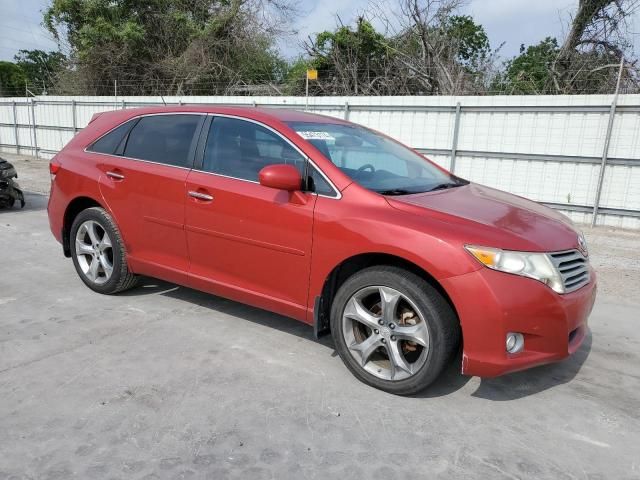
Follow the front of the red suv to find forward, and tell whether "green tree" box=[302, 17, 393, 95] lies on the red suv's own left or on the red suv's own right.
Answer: on the red suv's own left

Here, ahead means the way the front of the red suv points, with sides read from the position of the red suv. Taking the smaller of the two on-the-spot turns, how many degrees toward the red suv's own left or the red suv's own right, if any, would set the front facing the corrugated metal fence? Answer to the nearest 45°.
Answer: approximately 90° to the red suv's own left

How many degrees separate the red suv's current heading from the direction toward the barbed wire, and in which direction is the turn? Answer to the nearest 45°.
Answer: approximately 135° to its left

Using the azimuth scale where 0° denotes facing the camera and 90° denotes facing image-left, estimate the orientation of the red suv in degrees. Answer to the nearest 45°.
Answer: approximately 315°

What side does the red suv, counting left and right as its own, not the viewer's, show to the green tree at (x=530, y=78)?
left

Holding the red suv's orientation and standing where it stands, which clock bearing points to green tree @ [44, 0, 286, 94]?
The green tree is roughly at 7 o'clock from the red suv.
